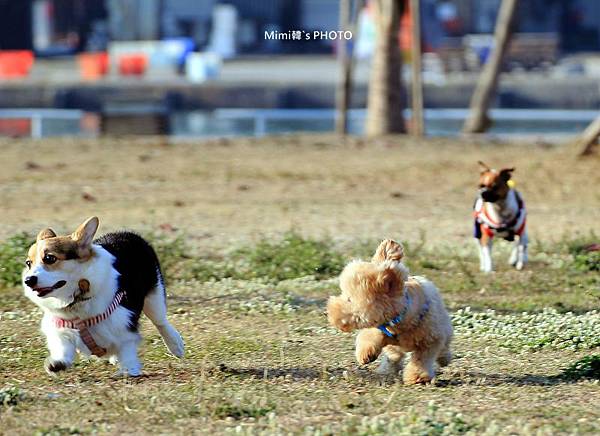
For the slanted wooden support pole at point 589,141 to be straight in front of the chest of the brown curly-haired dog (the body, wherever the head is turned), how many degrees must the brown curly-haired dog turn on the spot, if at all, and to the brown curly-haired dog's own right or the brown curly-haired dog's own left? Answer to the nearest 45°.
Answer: approximately 135° to the brown curly-haired dog's own right

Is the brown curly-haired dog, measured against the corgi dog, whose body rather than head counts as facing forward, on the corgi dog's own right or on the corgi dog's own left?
on the corgi dog's own left

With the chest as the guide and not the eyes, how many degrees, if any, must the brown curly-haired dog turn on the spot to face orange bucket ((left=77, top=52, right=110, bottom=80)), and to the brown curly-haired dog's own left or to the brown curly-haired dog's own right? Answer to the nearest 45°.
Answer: approximately 135° to the brown curly-haired dog's own right

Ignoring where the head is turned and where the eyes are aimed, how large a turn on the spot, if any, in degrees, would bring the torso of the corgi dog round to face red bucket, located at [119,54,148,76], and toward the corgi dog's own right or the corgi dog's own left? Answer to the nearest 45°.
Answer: approximately 135° to the corgi dog's own right

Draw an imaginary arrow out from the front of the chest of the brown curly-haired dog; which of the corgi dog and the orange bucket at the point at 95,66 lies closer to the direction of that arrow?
the corgi dog

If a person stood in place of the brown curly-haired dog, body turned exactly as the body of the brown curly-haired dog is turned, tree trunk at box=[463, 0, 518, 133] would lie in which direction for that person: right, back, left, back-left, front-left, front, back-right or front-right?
back-right

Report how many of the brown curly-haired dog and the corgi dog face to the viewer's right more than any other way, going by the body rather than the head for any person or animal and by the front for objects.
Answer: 0

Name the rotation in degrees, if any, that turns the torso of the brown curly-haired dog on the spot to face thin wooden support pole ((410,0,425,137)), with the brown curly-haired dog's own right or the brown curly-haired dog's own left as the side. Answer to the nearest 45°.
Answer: approximately 135° to the brown curly-haired dog's own right

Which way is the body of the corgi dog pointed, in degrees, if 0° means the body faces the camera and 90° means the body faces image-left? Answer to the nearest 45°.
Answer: approximately 45°

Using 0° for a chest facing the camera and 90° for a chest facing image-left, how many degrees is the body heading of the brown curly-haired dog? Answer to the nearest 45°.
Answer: approximately 45°

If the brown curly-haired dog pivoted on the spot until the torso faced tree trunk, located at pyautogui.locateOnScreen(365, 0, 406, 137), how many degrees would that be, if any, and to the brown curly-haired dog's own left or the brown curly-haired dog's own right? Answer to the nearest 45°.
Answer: approximately 135° to the brown curly-haired dog's own right

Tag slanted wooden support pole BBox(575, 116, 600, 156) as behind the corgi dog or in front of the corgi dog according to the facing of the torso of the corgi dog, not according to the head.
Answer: behind

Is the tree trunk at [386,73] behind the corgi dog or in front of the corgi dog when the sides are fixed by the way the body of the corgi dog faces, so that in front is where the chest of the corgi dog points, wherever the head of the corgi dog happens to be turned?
behind
